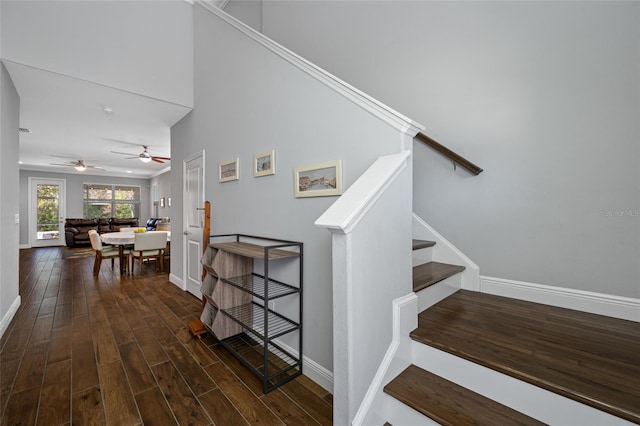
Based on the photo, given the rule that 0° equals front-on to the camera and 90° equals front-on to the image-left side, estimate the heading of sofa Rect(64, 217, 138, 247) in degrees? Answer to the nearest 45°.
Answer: approximately 0°

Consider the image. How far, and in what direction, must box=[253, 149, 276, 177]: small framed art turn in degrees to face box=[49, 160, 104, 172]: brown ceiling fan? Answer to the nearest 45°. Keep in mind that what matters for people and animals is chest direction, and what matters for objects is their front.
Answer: approximately 90° to its right

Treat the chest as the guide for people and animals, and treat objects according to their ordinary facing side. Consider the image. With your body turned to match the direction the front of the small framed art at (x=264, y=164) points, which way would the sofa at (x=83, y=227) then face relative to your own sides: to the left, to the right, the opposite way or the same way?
to the left

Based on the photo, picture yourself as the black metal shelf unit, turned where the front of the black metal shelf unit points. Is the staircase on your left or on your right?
on your left

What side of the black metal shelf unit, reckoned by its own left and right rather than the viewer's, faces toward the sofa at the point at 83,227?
right

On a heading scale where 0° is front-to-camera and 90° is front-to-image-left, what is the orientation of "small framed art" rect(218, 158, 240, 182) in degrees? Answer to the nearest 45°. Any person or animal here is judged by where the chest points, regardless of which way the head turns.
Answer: approximately 45°

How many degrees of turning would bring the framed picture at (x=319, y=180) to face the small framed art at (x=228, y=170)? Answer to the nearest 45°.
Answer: approximately 90° to its right
